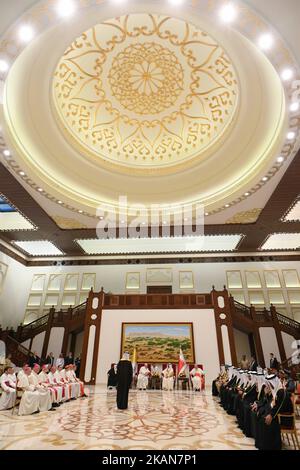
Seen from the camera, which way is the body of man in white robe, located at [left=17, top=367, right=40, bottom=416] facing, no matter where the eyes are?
to the viewer's right

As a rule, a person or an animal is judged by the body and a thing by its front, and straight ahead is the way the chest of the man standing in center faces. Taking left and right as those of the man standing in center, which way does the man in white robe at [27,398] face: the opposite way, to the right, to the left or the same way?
to the right

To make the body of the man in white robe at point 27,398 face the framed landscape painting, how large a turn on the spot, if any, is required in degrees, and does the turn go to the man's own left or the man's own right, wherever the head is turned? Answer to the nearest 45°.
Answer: approximately 45° to the man's own left

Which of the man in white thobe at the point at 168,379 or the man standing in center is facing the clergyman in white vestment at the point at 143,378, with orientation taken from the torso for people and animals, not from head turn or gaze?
the man standing in center

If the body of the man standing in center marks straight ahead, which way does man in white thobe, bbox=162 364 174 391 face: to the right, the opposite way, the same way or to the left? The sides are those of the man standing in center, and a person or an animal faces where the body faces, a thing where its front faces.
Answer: the opposite way

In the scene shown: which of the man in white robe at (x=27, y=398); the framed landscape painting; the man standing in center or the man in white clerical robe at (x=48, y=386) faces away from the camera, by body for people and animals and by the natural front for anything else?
the man standing in center

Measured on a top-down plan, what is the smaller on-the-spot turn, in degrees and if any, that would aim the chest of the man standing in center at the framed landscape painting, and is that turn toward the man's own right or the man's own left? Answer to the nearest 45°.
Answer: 0° — they already face it

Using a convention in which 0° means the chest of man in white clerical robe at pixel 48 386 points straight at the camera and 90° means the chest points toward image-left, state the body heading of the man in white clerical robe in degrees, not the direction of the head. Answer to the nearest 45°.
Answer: approximately 270°

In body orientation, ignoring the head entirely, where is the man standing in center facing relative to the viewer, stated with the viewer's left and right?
facing away from the viewer

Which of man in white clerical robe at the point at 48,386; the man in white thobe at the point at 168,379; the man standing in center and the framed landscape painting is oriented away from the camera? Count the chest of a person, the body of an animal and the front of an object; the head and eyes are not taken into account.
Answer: the man standing in center

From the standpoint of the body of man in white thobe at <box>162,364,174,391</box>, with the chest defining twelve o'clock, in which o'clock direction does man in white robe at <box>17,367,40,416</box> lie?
man in white robe at <box>17,367,40,416</box> is roughly at 1 o'clock from man in white thobe at <box>162,364,174,391</box>.

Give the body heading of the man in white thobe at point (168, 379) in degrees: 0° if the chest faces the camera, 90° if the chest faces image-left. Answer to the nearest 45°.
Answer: approximately 0°

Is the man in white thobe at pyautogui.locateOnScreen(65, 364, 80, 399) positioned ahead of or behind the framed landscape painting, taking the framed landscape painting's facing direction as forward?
ahead

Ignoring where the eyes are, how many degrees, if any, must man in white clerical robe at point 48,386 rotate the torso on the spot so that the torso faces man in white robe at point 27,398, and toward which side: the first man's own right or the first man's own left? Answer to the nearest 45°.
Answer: approximately 135° to the first man's own right
